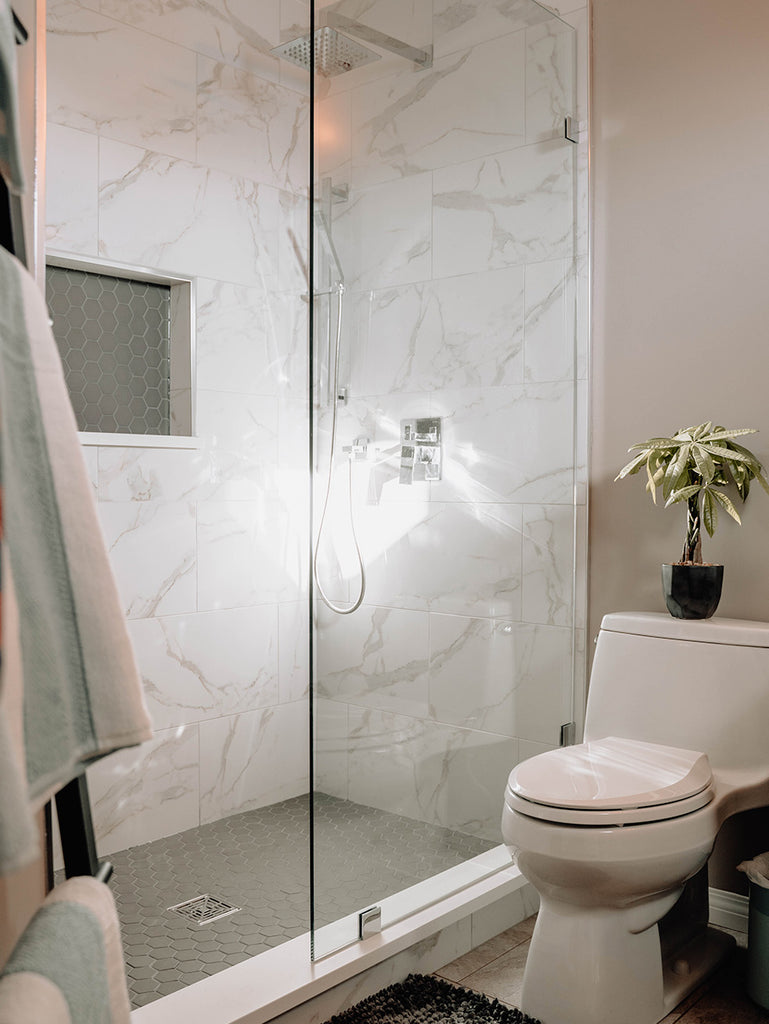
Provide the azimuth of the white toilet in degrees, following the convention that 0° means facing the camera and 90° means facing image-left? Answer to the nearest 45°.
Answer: approximately 45°

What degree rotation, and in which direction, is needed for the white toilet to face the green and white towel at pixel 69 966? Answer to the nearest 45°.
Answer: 0° — it already faces it
